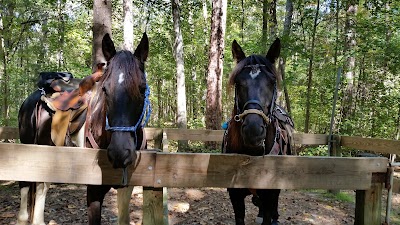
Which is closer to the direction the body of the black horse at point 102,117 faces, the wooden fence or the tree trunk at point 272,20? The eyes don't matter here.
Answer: the wooden fence

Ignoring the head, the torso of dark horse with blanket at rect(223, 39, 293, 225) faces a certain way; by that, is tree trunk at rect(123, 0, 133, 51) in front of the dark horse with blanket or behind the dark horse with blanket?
behind

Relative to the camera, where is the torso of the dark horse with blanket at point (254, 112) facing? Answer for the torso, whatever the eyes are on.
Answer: toward the camera

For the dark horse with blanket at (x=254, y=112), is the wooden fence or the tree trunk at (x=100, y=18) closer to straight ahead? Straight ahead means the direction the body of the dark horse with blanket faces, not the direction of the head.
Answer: the wooden fence

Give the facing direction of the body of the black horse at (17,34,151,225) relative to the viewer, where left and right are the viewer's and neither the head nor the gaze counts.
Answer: facing the viewer and to the right of the viewer

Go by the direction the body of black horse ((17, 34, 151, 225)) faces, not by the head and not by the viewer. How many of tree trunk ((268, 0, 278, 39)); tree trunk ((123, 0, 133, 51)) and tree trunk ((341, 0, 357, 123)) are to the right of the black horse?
0

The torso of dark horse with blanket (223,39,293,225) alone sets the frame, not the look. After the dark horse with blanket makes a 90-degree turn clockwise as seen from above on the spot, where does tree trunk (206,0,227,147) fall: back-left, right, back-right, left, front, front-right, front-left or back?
right

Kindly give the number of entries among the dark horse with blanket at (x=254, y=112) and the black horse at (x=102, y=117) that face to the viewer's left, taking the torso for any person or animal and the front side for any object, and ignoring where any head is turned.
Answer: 0

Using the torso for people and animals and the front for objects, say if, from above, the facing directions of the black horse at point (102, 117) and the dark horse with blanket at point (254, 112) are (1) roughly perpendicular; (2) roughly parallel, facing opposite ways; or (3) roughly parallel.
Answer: roughly perpendicular

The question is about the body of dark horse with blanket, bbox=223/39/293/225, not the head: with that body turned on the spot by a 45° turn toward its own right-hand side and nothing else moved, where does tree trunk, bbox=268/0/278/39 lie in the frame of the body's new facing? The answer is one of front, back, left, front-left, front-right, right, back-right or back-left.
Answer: back-right

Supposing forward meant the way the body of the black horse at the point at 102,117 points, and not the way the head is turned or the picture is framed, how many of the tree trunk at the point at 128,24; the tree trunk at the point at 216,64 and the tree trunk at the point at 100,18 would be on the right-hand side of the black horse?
0

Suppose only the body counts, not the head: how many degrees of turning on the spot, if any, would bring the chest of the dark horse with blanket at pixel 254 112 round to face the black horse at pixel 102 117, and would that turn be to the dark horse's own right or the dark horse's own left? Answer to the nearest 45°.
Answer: approximately 90° to the dark horse's own right

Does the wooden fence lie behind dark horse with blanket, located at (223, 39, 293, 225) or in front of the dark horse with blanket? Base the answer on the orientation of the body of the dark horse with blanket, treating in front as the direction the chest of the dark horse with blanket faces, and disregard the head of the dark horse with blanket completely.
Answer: in front

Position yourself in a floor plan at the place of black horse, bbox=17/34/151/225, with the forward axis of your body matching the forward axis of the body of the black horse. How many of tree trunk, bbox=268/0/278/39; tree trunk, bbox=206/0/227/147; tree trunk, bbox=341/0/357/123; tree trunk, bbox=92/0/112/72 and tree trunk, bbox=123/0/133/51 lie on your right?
0

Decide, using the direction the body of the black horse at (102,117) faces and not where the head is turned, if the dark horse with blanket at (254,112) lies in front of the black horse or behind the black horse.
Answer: in front

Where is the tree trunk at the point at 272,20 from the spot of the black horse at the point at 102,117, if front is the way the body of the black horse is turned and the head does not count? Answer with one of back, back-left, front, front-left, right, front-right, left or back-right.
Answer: left

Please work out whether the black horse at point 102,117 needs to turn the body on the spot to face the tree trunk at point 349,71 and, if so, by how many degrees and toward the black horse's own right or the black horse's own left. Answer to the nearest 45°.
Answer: approximately 90° to the black horse's own left
